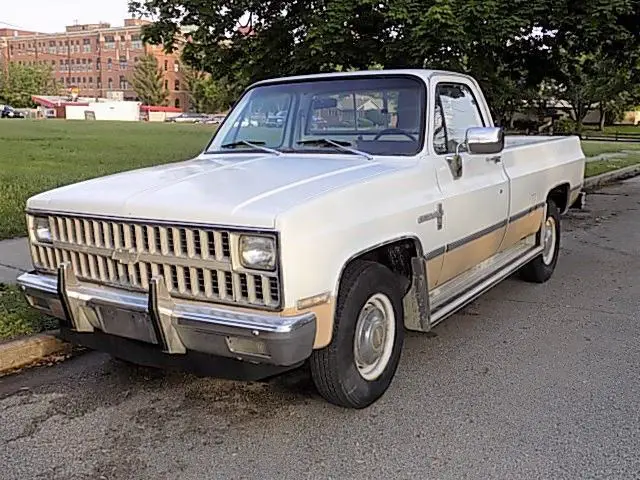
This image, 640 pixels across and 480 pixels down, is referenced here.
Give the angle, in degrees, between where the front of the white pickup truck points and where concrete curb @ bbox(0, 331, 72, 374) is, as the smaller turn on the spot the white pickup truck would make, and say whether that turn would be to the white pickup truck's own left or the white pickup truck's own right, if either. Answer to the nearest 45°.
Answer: approximately 45° to the white pickup truck's own right

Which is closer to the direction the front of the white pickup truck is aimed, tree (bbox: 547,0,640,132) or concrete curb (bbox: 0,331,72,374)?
the concrete curb

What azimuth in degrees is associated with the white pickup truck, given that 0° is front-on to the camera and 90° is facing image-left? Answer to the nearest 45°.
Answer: approximately 45°

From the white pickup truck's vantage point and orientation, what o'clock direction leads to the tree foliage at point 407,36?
The tree foliage is roughly at 5 o'clock from the white pickup truck.

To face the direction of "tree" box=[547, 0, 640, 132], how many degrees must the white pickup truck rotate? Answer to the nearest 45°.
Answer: approximately 180°
